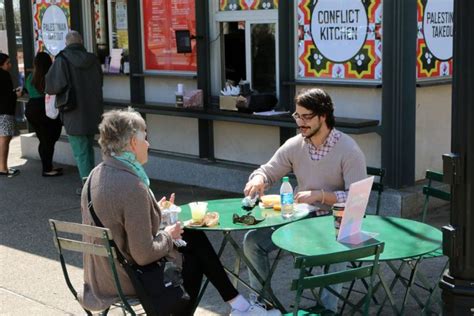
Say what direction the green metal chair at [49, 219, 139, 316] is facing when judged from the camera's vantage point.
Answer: facing away from the viewer and to the right of the viewer

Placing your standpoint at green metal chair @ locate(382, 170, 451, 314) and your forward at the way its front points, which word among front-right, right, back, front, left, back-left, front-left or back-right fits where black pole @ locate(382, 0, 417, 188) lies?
back-right

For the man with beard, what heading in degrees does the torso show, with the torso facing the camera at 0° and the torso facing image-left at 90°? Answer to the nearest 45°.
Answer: approximately 45°
